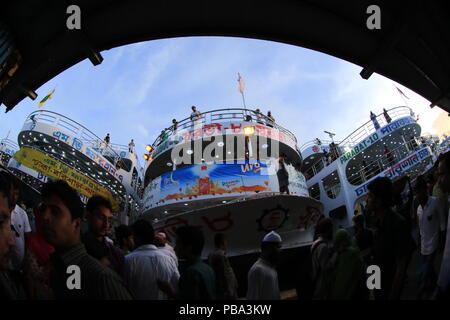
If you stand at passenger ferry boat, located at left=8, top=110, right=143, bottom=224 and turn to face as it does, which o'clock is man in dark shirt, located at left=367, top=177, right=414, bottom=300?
The man in dark shirt is roughly at 10 o'clock from the passenger ferry boat.

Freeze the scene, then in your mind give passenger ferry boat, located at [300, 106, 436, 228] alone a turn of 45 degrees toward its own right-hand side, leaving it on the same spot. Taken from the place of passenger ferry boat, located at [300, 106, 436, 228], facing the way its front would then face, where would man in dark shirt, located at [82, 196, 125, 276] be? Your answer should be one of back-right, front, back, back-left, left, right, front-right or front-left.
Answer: front

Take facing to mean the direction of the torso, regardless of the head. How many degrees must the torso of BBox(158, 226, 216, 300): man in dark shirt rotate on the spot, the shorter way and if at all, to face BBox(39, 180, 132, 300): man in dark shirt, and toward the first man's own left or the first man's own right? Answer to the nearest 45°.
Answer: approximately 45° to the first man's own left

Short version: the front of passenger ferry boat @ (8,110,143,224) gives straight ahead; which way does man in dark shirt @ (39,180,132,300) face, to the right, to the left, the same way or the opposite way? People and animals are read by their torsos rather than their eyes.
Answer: the same way

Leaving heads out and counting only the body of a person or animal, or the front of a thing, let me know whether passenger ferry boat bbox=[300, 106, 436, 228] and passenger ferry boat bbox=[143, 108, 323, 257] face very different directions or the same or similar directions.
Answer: same or similar directions

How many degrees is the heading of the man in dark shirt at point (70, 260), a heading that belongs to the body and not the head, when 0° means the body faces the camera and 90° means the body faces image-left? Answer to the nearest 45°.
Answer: approximately 45°

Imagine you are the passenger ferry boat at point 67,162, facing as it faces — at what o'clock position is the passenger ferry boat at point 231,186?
the passenger ferry boat at point 231,186 is roughly at 9 o'clock from the passenger ferry boat at point 67,162.

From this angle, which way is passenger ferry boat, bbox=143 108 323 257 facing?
toward the camera

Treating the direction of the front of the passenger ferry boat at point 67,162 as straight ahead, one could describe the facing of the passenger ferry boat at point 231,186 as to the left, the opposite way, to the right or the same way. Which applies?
the same way

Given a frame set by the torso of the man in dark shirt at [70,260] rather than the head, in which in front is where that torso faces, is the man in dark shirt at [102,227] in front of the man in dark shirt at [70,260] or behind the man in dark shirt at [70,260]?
behind

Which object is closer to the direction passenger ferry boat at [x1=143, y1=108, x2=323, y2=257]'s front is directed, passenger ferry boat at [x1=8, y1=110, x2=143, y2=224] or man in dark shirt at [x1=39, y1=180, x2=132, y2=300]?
the man in dark shirt
